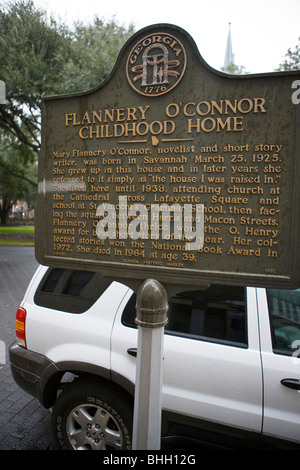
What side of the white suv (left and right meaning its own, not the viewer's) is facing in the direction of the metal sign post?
right

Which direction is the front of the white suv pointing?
to the viewer's right

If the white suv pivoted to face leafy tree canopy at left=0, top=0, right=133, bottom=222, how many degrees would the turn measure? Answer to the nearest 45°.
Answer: approximately 90° to its left
